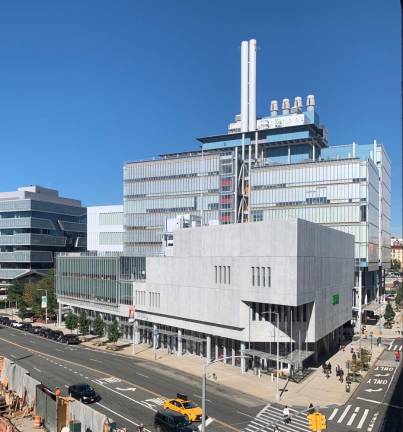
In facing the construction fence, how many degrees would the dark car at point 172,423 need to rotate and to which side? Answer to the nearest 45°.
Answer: approximately 135° to its right

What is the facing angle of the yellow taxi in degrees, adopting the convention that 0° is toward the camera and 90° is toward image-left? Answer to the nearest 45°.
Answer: approximately 315°

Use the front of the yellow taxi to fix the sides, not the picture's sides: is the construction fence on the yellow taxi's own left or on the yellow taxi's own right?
on the yellow taxi's own right

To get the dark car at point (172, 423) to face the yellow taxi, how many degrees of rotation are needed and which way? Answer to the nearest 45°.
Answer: approximately 135° to its left

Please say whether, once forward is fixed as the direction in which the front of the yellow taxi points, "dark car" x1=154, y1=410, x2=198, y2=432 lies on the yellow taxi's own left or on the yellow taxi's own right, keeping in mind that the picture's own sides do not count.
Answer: on the yellow taxi's own right

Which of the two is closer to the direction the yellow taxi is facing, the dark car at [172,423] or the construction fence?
the dark car
